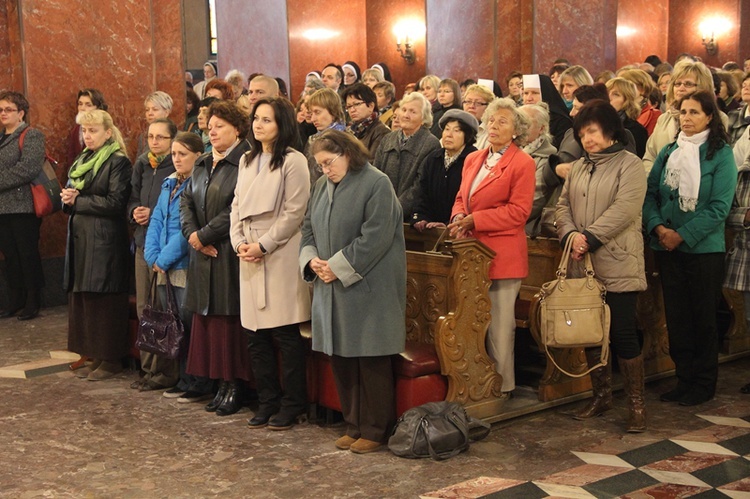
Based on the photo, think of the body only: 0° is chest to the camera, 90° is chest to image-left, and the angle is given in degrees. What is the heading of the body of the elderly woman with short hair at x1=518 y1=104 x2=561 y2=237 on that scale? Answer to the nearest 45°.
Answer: approximately 45°

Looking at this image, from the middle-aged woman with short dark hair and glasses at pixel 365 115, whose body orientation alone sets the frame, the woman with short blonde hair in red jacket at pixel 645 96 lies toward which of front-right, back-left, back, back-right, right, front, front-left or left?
back-left

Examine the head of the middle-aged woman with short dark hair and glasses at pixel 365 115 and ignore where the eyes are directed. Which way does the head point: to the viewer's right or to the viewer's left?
to the viewer's left

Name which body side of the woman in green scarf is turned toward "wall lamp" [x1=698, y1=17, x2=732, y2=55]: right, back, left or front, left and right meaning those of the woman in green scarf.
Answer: back

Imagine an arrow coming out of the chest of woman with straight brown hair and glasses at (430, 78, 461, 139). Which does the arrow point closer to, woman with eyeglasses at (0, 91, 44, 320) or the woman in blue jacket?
the woman in blue jacket
